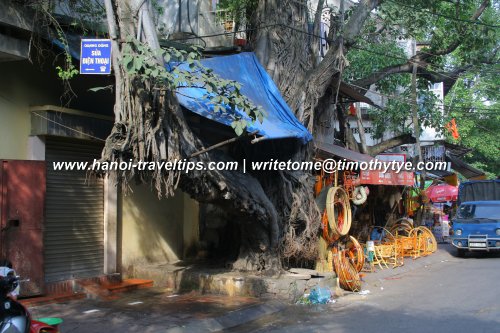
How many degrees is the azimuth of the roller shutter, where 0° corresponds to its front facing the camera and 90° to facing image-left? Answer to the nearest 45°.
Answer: approximately 315°

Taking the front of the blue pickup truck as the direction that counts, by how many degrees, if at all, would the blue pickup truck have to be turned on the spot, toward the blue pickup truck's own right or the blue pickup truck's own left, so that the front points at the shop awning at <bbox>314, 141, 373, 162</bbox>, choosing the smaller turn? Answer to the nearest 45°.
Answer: approximately 45° to the blue pickup truck's own right

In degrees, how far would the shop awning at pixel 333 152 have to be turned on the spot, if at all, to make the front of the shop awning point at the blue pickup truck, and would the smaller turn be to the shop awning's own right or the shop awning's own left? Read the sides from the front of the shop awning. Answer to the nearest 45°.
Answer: approximately 90° to the shop awning's own left

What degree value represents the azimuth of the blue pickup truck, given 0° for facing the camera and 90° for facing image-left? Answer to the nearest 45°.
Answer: approximately 0°

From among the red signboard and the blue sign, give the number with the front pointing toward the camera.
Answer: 2

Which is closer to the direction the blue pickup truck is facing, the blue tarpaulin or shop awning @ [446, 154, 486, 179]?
the blue tarpaulin

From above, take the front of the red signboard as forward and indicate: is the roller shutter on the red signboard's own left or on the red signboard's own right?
on the red signboard's own right

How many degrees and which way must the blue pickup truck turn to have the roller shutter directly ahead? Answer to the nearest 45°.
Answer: approximately 45° to its right

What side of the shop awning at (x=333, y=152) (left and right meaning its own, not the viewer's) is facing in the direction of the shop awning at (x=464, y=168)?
left

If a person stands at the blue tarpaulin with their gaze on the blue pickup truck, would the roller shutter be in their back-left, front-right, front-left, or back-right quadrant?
back-left

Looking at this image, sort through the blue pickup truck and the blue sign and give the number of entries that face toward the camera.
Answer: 2

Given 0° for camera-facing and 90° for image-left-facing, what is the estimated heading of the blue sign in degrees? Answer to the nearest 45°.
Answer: approximately 0°
